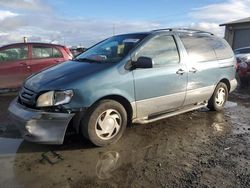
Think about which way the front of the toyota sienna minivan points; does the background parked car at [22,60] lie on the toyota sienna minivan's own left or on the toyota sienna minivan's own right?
on the toyota sienna minivan's own right

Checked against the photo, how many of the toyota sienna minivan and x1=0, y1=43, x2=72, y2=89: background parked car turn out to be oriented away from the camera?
0

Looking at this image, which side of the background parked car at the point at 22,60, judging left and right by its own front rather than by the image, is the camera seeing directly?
left

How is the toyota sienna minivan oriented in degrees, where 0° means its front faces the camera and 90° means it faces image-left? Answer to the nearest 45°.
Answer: approximately 45°

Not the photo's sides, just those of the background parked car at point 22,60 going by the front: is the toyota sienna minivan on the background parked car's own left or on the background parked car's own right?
on the background parked car's own left
